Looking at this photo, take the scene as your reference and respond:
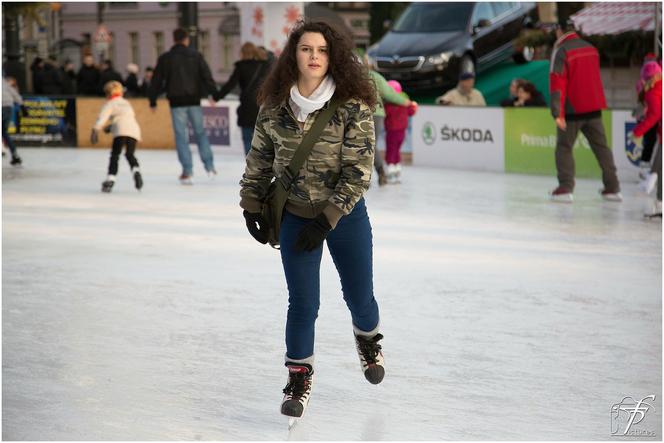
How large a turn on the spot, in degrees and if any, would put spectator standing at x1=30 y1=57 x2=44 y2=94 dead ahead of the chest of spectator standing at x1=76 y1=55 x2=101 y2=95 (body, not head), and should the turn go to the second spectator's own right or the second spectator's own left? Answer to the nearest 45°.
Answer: approximately 135° to the second spectator's own right

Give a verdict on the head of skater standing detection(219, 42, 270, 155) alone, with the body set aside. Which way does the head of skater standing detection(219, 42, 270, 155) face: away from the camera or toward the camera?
away from the camera

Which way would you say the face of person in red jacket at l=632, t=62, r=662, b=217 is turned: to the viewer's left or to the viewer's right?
to the viewer's left

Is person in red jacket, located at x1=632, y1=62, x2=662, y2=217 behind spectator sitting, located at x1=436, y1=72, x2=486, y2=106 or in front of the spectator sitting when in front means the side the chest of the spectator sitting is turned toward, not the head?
in front

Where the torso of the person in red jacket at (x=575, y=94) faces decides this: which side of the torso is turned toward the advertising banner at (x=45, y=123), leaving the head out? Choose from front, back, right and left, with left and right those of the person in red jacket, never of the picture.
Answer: front

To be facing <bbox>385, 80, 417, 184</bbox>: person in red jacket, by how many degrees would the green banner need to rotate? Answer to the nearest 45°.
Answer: approximately 45° to its right

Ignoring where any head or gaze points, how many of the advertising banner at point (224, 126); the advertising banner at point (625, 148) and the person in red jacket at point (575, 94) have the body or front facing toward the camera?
2

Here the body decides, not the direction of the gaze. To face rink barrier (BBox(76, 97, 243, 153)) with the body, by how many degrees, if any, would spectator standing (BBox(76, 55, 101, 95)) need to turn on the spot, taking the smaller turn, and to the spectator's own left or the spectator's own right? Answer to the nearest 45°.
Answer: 0° — they already face it
